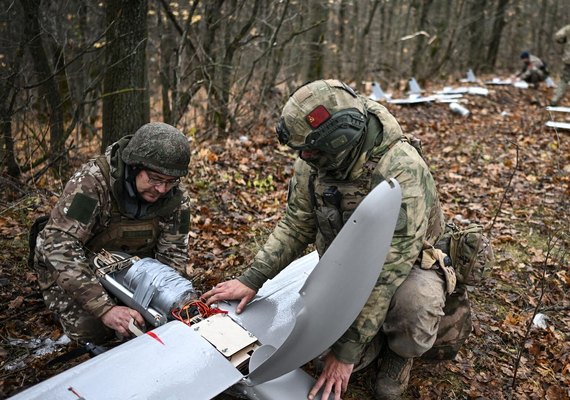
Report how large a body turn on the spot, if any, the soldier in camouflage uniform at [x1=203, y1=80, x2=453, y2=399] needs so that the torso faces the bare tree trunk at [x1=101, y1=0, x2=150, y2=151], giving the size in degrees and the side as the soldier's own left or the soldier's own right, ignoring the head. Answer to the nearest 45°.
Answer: approximately 90° to the soldier's own right

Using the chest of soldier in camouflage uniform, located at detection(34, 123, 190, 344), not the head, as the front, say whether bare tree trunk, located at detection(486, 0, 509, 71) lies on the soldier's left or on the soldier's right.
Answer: on the soldier's left

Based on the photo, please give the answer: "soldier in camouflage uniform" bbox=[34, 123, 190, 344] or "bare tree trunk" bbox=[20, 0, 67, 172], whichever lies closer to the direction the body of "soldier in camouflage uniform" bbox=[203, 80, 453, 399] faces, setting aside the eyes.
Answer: the soldier in camouflage uniform

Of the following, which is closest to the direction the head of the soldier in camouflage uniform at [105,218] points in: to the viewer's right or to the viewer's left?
to the viewer's right

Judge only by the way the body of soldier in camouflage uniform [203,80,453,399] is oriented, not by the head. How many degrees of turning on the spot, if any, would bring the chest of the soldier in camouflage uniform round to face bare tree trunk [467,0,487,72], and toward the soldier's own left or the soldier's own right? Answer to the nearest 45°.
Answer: approximately 135° to the soldier's own right

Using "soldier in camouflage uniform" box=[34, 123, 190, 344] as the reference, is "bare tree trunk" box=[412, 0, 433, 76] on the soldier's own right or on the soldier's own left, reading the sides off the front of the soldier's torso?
on the soldier's own left

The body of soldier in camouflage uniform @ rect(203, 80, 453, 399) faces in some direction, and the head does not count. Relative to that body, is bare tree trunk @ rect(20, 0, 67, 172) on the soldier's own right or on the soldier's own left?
on the soldier's own right

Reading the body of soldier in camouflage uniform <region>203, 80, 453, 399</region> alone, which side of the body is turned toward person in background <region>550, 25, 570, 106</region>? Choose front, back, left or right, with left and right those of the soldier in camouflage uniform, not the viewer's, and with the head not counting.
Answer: back

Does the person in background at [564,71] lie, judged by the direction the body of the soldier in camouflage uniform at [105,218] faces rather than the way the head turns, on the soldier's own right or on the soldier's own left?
on the soldier's own left

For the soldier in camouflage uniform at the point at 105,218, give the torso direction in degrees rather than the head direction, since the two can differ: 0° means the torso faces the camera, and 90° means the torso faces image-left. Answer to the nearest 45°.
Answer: approximately 315°

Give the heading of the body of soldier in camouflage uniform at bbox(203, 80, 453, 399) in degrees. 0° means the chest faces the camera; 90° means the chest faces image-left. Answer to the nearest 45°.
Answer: approximately 45°
